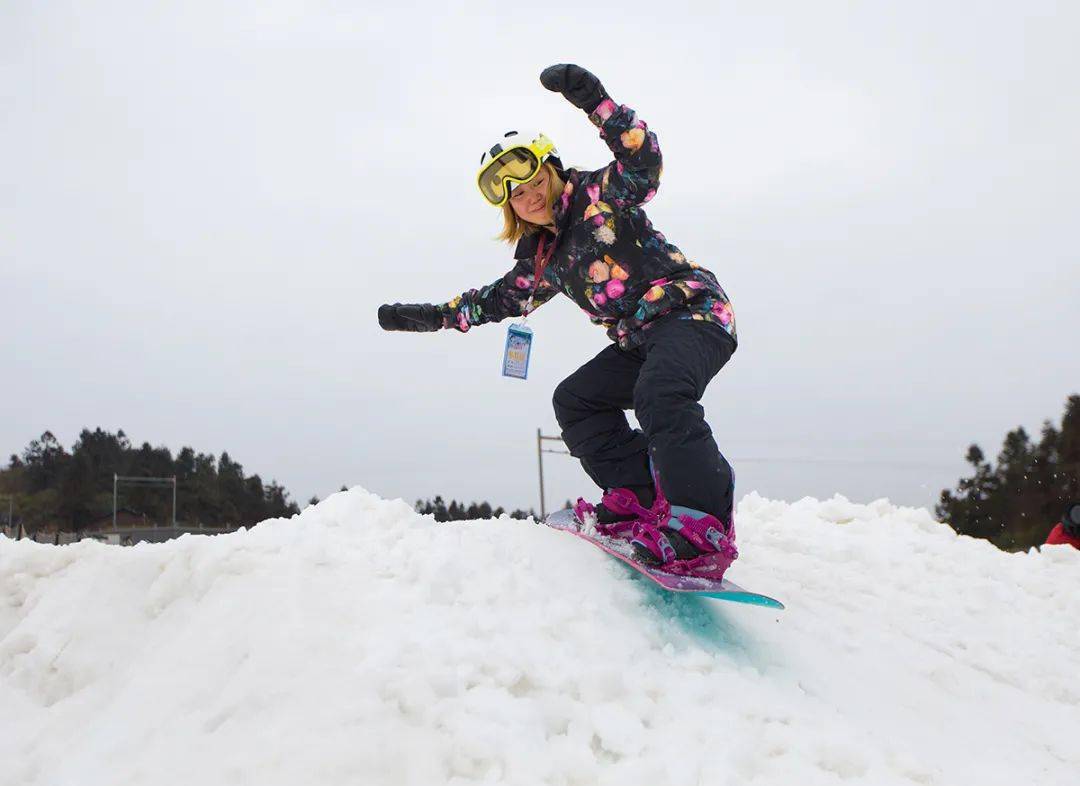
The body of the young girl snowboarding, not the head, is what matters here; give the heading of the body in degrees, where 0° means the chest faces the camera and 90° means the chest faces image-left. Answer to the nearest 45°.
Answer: approximately 45°
